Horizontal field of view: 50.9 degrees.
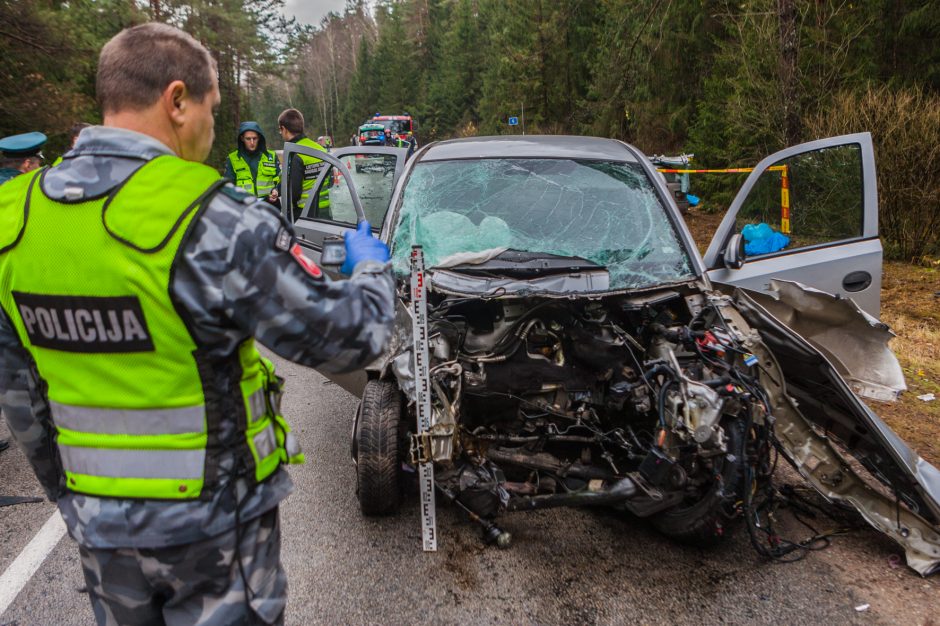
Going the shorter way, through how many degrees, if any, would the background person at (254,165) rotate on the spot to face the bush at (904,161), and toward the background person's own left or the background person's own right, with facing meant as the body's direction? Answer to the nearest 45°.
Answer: approximately 90° to the background person's own left

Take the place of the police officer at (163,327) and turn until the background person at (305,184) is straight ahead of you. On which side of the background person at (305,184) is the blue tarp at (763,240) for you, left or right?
right

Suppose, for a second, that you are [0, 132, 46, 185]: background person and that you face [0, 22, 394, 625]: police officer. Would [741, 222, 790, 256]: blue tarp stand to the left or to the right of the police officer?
left

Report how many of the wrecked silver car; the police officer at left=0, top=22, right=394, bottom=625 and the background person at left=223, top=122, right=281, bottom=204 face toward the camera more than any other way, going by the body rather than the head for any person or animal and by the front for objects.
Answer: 2

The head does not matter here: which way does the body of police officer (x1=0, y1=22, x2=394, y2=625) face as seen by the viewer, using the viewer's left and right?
facing away from the viewer and to the right of the viewer

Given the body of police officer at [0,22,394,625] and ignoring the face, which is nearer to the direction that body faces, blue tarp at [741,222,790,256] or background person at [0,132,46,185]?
the blue tarp

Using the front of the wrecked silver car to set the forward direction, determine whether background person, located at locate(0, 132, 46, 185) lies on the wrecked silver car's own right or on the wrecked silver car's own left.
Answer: on the wrecked silver car's own right

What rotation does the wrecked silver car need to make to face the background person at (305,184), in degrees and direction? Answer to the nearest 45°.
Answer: approximately 135° to its right

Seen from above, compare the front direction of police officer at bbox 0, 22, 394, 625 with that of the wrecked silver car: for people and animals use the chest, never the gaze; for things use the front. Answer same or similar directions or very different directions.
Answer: very different directions

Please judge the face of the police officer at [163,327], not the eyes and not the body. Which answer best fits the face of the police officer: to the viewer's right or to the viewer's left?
to the viewer's right
